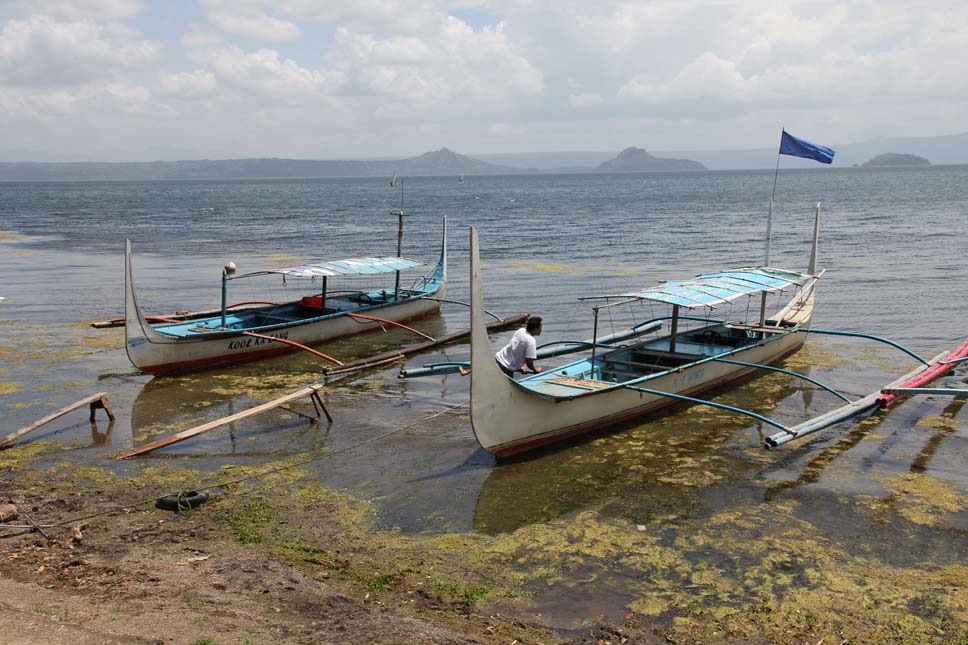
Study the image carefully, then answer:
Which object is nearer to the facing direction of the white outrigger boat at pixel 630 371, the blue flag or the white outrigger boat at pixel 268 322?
the white outrigger boat

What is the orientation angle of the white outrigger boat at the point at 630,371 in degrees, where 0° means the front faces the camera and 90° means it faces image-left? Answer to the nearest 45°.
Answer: approximately 45°

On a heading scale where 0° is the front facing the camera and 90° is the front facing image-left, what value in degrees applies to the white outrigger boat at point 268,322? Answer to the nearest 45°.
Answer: approximately 45°

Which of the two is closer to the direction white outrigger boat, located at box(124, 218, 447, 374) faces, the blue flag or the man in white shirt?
the man in white shirt

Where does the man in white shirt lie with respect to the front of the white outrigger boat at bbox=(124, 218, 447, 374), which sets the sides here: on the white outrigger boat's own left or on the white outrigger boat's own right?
on the white outrigger boat's own left
